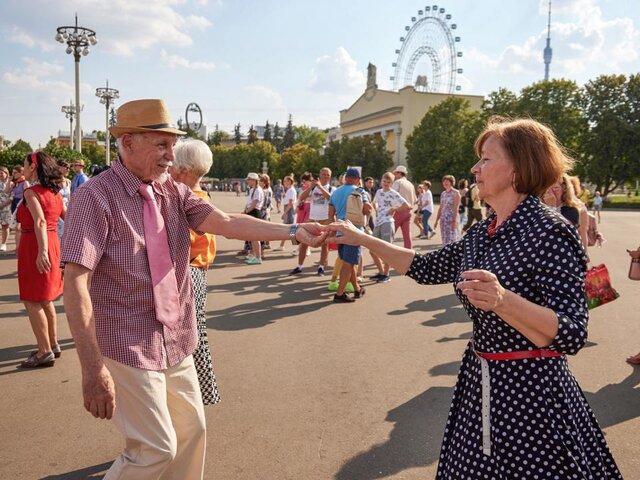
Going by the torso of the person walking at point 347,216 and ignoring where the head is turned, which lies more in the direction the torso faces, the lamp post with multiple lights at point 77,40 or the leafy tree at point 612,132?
the leafy tree

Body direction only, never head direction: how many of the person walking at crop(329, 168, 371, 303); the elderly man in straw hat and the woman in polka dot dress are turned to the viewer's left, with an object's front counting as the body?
1

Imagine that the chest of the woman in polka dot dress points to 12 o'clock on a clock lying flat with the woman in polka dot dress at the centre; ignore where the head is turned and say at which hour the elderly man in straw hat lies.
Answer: The elderly man in straw hat is roughly at 12 o'clock from the woman in polka dot dress.

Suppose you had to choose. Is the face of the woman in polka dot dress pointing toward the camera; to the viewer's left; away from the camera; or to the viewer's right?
to the viewer's left

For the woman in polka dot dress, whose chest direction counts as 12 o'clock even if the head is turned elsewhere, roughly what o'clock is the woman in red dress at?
The woman in red dress is roughly at 1 o'clock from the woman in polka dot dress.

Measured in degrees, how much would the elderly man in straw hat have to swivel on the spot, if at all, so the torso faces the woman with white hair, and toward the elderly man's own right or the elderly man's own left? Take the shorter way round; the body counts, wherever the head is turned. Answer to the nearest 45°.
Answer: approximately 135° to the elderly man's own left

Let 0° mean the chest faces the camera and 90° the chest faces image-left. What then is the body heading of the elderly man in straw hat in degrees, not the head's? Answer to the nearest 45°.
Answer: approximately 315°

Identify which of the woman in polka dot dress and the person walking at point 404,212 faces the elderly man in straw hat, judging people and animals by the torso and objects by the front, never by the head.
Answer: the woman in polka dot dress
